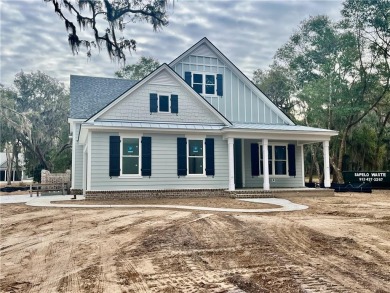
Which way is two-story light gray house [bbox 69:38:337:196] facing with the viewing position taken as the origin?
facing the viewer
